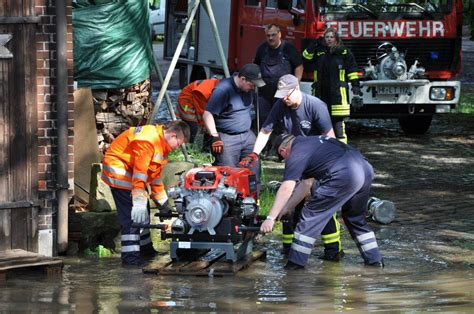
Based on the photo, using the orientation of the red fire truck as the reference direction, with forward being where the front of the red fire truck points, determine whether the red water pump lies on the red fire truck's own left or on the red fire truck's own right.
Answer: on the red fire truck's own right

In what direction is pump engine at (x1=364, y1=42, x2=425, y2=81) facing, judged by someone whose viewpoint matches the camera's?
facing the viewer

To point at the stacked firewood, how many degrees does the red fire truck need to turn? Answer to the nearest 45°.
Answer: approximately 90° to its right

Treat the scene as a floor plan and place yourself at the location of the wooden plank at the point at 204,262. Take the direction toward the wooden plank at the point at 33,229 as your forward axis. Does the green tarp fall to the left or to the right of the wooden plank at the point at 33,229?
right

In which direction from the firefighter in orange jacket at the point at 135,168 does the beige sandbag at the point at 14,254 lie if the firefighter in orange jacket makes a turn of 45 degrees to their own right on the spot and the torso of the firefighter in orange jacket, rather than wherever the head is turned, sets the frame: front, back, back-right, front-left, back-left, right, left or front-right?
back-right

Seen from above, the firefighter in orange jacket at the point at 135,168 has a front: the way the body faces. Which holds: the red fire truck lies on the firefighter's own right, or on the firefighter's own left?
on the firefighter's own left

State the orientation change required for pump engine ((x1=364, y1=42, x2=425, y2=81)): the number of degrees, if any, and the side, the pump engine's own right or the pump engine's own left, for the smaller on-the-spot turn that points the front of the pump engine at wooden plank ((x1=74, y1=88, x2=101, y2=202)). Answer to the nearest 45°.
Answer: approximately 45° to the pump engine's own right

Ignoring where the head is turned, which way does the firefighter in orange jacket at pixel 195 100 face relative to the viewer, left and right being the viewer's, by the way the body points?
facing to the right of the viewer

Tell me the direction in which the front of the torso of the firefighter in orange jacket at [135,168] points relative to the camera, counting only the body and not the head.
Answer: to the viewer's right

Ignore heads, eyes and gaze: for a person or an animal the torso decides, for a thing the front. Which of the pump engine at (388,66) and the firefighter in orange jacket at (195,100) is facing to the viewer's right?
the firefighter in orange jacket

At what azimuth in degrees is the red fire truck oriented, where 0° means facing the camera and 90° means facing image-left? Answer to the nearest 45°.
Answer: approximately 315°
